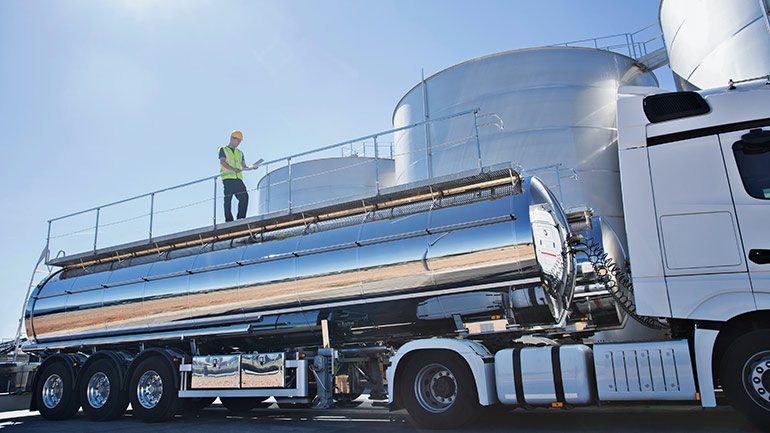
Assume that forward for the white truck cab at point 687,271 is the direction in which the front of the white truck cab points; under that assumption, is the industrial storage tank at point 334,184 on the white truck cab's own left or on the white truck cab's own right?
on the white truck cab's own left

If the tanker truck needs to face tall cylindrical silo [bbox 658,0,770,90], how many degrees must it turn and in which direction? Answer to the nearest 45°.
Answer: approximately 90° to its left

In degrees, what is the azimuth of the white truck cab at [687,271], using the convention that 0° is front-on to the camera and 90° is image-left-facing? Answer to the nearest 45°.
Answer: approximately 270°

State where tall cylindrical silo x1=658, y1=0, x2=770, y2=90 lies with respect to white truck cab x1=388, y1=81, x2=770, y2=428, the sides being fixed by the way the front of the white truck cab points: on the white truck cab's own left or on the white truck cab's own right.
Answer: on the white truck cab's own left

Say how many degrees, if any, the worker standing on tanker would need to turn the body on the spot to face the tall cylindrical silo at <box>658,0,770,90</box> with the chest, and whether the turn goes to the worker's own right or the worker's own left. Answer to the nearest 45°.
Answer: approximately 45° to the worker's own left

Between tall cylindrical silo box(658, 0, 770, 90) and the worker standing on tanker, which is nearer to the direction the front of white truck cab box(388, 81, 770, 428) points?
the tall cylindrical silo
